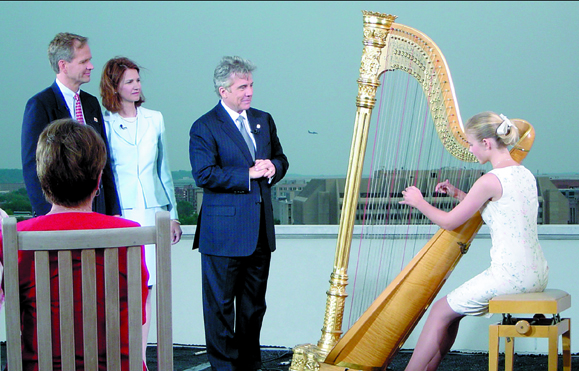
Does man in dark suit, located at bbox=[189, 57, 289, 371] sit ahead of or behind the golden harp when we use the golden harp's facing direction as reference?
ahead

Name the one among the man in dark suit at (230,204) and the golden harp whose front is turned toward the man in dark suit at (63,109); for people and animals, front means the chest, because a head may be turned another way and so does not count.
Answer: the golden harp

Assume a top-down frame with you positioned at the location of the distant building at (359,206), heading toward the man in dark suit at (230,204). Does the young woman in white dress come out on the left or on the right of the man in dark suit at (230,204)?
left

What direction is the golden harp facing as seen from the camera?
to the viewer's left

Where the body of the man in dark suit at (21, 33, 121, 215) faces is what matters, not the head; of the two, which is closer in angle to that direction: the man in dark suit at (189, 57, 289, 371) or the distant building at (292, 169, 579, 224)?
the man in dark suit

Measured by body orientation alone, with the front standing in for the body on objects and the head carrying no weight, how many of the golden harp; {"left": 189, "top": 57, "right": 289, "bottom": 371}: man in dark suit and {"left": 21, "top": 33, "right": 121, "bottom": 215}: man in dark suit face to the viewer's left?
1

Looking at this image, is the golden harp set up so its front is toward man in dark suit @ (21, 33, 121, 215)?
yes

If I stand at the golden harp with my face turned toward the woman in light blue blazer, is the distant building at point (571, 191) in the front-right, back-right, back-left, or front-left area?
back-right

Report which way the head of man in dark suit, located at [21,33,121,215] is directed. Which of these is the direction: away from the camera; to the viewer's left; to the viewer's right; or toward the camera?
to the viewer's right

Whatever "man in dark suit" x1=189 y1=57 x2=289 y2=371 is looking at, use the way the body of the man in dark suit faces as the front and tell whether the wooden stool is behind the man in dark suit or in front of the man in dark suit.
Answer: in front

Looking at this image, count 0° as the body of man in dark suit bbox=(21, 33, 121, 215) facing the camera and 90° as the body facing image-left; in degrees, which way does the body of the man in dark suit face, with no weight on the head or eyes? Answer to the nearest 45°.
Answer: approximately 315°
